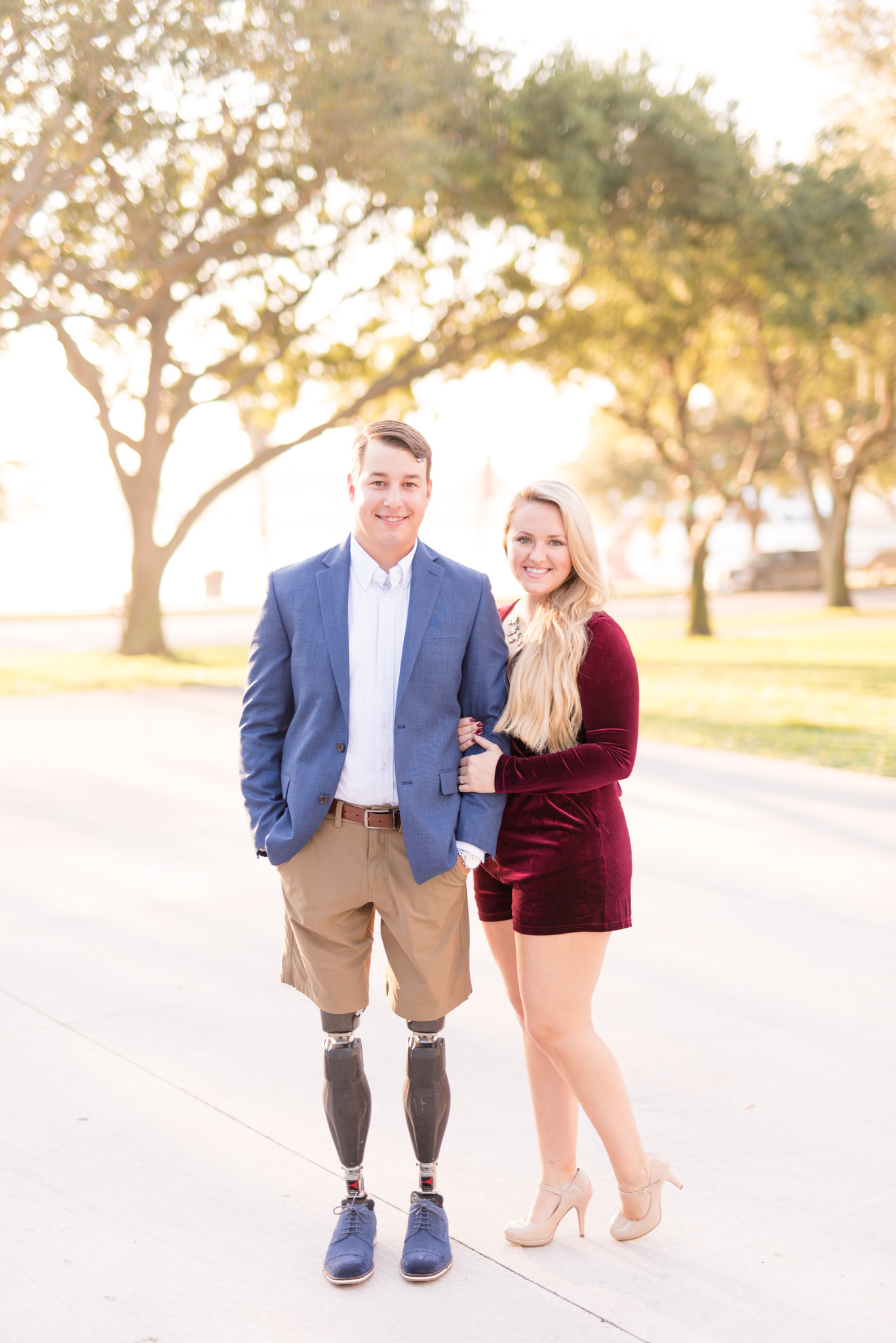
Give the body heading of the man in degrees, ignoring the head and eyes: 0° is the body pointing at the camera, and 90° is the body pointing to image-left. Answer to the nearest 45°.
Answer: approximately 0°

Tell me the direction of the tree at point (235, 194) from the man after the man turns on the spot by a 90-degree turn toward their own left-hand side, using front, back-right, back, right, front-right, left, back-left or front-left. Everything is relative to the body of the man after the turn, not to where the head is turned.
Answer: left

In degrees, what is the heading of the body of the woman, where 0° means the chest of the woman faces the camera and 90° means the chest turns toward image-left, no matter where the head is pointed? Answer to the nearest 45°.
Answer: approximately 45°

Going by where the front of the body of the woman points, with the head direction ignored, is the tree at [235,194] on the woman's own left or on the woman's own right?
on the woman's own right

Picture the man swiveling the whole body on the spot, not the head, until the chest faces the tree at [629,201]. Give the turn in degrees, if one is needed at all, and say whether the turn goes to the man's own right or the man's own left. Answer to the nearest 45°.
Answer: approximately 180°

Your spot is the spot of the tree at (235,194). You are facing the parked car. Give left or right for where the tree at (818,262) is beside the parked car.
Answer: right

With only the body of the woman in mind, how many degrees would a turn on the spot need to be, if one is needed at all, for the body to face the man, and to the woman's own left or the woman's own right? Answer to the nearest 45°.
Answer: approximately 45° to the woman's own right

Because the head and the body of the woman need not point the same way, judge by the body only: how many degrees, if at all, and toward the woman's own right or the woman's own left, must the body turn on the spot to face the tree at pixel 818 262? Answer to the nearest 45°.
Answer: approximately 135° to the woman's own right
